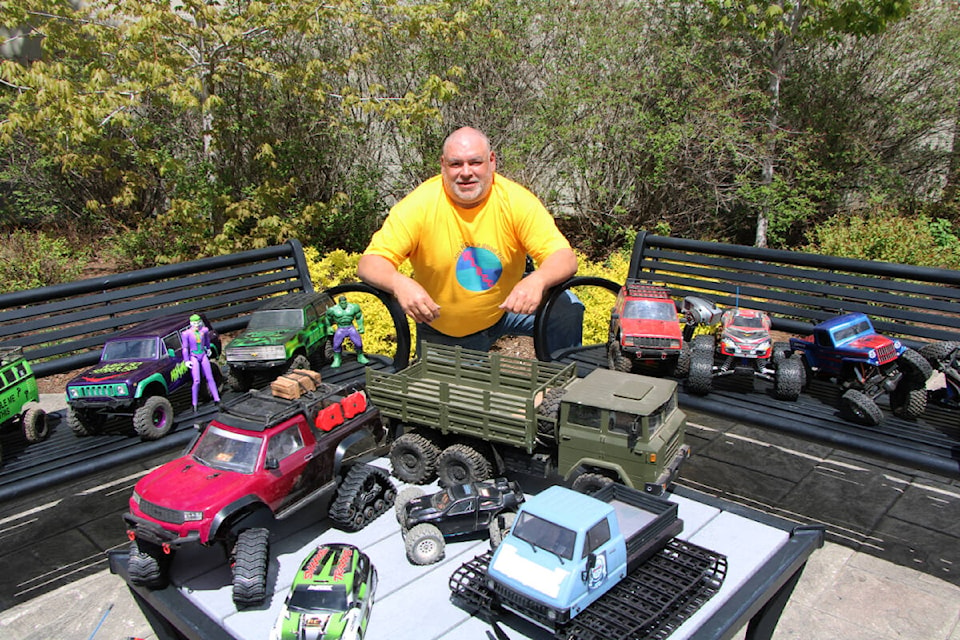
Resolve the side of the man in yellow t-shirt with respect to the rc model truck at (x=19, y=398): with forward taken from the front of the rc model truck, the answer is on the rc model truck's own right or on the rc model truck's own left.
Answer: on the rc model truck's own left

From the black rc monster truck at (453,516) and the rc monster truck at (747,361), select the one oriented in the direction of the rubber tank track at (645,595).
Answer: the rc monster truck at (747,361)

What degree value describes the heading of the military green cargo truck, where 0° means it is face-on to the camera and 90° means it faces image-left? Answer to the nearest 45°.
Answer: approximately 315°

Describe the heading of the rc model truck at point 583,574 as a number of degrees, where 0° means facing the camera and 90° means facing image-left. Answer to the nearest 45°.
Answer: approximately 45°

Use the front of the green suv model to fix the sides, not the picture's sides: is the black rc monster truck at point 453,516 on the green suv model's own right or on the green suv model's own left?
on the green suv model's own left

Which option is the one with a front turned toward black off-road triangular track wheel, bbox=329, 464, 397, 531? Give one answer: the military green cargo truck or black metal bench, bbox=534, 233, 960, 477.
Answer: the black metal bench

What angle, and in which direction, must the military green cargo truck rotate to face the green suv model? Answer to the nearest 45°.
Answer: approximately 180°

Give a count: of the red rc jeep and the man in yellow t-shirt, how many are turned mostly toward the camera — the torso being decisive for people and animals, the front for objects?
2

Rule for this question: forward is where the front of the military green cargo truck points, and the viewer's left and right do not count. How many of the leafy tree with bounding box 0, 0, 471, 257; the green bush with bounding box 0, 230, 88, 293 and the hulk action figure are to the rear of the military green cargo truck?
3
